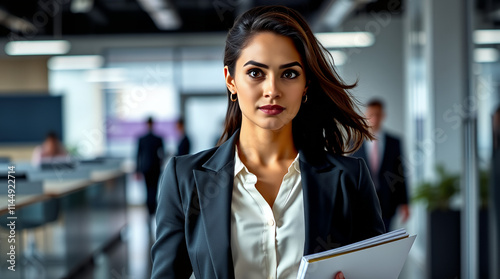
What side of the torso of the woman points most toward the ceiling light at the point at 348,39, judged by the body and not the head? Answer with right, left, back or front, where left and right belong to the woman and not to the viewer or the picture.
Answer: back

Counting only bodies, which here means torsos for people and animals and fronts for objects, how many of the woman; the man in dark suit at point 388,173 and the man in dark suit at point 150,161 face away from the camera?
1

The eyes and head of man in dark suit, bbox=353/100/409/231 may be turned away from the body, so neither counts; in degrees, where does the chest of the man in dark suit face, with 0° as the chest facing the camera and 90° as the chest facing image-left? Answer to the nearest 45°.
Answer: approximately 45°

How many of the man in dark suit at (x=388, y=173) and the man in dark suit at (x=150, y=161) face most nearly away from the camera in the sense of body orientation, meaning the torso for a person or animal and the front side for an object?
1

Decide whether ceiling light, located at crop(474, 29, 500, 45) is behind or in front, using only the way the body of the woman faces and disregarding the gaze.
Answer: behind

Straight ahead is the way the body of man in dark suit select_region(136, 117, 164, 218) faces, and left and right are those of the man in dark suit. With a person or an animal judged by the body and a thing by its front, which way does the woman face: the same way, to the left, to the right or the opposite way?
the opposite way

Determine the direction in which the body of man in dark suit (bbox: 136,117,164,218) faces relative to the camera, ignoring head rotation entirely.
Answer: away from the camera

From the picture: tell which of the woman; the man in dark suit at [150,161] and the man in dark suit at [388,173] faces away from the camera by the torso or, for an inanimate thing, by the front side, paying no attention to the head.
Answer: the man in dark suit at [150,161]
